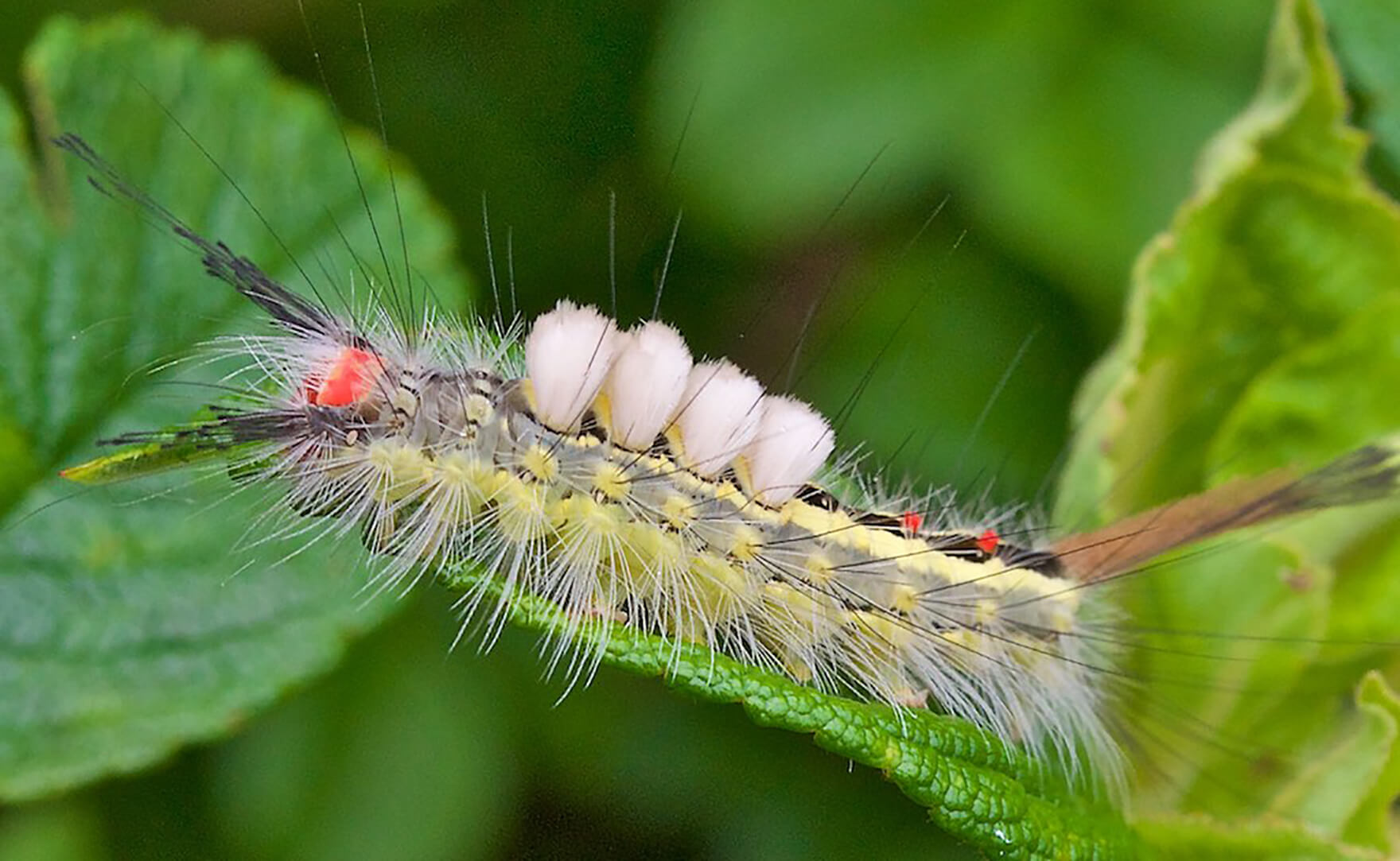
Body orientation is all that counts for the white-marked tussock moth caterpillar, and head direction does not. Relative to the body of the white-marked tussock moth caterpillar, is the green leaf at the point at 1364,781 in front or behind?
behind

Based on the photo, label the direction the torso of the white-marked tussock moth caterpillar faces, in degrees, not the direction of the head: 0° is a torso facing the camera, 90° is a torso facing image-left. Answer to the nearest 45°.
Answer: approximately 90°
